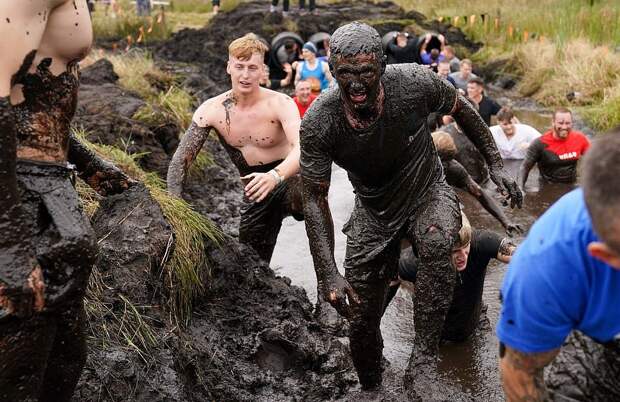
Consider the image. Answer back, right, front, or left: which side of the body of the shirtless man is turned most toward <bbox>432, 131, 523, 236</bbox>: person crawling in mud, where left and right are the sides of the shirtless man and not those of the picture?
left

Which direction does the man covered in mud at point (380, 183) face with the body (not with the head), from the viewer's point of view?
toward the camera

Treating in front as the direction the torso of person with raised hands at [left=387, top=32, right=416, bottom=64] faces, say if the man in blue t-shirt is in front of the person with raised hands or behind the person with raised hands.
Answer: in front

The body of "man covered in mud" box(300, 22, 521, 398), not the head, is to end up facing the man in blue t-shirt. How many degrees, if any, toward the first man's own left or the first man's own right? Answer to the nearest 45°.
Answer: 0° — they already face them

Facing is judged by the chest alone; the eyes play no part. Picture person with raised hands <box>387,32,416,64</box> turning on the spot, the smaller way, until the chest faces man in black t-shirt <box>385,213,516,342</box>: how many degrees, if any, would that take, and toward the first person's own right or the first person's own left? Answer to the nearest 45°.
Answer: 0° — they already face them

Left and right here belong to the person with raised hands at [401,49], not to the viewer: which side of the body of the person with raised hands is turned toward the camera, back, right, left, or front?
front

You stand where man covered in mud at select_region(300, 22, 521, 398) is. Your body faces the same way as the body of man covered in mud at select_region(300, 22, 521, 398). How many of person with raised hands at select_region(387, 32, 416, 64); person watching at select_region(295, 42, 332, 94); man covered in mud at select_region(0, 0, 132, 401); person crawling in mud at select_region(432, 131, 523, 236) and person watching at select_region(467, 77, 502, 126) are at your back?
4

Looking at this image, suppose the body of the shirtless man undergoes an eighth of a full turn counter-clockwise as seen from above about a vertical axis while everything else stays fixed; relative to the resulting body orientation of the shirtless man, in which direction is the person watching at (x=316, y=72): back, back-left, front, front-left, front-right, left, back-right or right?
back-left

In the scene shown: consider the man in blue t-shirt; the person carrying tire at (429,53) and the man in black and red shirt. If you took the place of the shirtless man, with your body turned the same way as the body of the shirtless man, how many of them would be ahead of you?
1

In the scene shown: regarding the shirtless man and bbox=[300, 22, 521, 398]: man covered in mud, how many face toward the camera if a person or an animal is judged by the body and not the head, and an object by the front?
2
